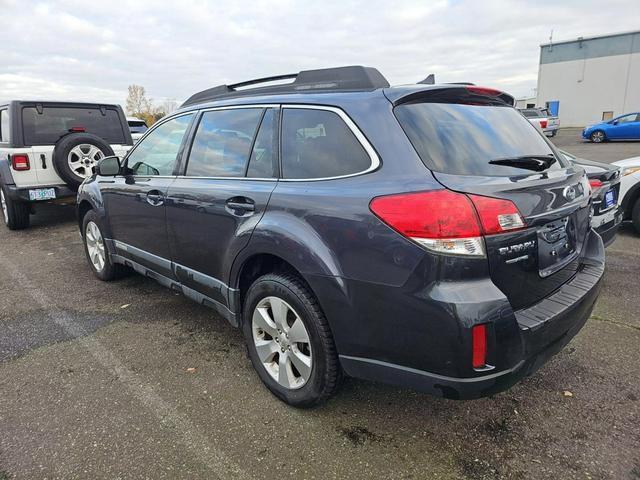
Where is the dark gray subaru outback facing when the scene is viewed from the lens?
facing away from the viewer and to the left of the viewer

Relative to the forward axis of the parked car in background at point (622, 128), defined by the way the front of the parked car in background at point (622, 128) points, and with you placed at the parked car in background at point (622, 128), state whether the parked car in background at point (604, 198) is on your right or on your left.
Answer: on your left

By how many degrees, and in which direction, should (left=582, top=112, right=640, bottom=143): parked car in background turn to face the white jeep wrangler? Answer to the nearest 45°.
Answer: approximately 90° to its left

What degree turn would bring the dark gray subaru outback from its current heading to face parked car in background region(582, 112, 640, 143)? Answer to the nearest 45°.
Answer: approximately 90° to its right

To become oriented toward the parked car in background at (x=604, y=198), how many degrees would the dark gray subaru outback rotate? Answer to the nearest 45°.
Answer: approximately 90° to its right

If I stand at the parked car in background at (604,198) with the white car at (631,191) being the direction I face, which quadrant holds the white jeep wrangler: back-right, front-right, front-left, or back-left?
back-left

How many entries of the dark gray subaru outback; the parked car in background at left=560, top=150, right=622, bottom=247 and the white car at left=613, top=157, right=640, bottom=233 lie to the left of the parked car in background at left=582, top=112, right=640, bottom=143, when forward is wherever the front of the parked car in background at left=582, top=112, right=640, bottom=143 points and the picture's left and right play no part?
3

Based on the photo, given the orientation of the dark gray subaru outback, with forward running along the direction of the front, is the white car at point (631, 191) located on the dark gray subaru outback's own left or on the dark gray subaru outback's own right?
on the dark gray subaru outback's own right

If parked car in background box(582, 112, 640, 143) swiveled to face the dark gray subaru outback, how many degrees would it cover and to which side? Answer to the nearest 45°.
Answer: approximately 90° to its left

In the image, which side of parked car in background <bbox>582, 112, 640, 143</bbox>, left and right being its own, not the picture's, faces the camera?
left
